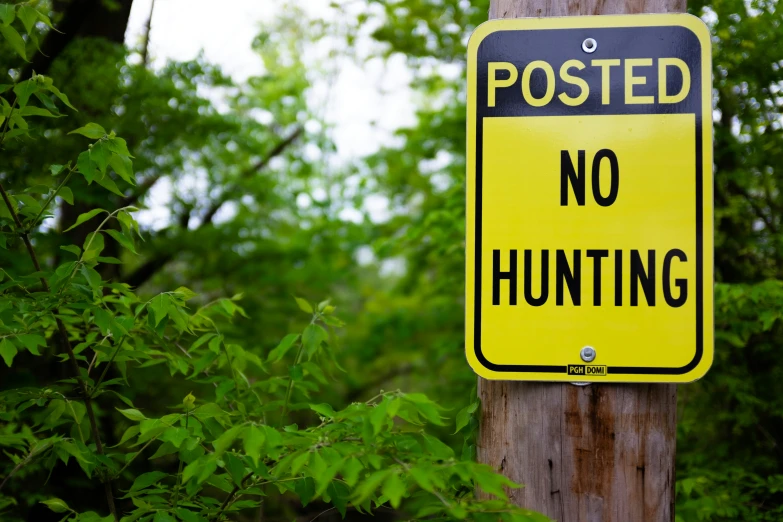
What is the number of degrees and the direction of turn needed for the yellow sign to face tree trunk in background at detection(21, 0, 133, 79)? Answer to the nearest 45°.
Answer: approximately 135° to its right

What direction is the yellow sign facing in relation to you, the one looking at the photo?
facing the viewer
